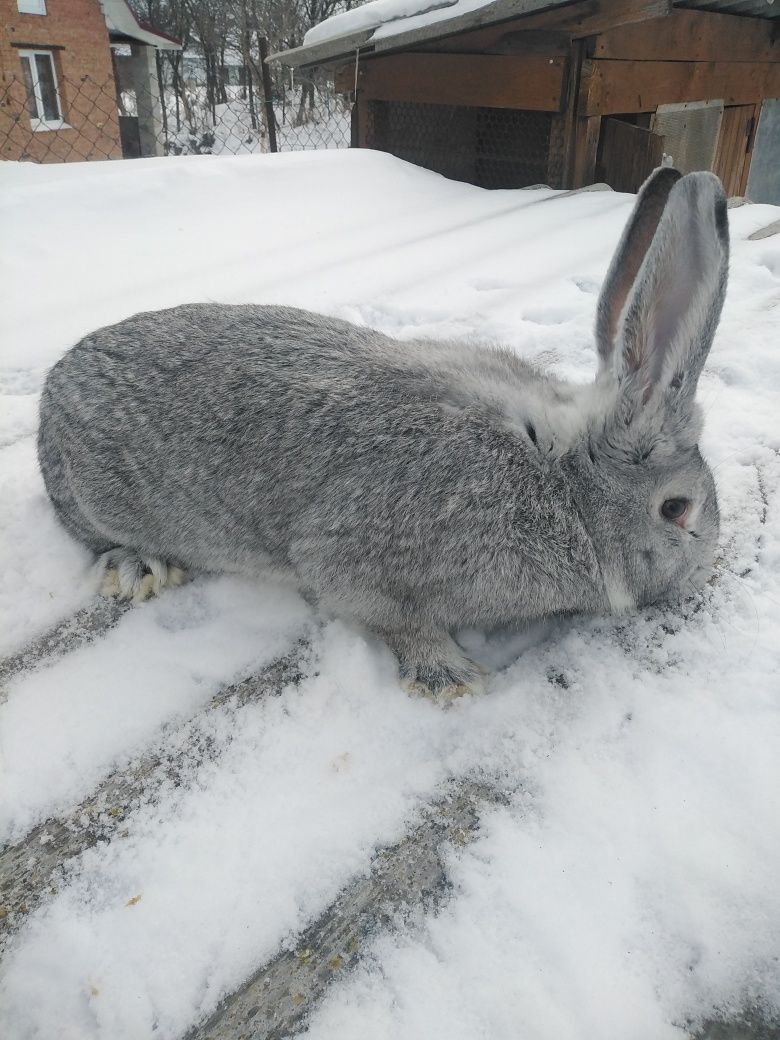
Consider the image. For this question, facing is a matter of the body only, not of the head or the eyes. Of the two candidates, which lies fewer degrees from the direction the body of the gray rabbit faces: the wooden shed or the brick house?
the wooden shed

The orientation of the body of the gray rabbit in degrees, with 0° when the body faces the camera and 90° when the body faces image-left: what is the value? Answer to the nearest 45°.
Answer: approximately 270°

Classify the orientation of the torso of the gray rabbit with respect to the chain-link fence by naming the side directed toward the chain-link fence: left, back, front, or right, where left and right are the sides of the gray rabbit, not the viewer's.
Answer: left

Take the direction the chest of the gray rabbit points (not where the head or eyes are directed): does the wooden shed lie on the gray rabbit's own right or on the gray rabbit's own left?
on the gray rabbit's own left

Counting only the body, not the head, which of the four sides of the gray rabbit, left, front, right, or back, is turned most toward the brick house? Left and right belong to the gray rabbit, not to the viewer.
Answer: left
